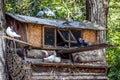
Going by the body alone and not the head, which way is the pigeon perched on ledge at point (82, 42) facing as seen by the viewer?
to the viewer's left

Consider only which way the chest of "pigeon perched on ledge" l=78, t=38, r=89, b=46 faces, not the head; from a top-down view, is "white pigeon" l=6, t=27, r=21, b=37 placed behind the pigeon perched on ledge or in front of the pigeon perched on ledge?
in front

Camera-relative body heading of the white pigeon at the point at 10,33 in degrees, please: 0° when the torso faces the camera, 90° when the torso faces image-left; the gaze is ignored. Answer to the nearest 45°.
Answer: approximately 90°

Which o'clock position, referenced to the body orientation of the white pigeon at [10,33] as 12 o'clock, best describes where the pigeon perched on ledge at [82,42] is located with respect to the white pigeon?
The pigeon perched on ledge is roughly at 6 o'clock from the white pigeon.
